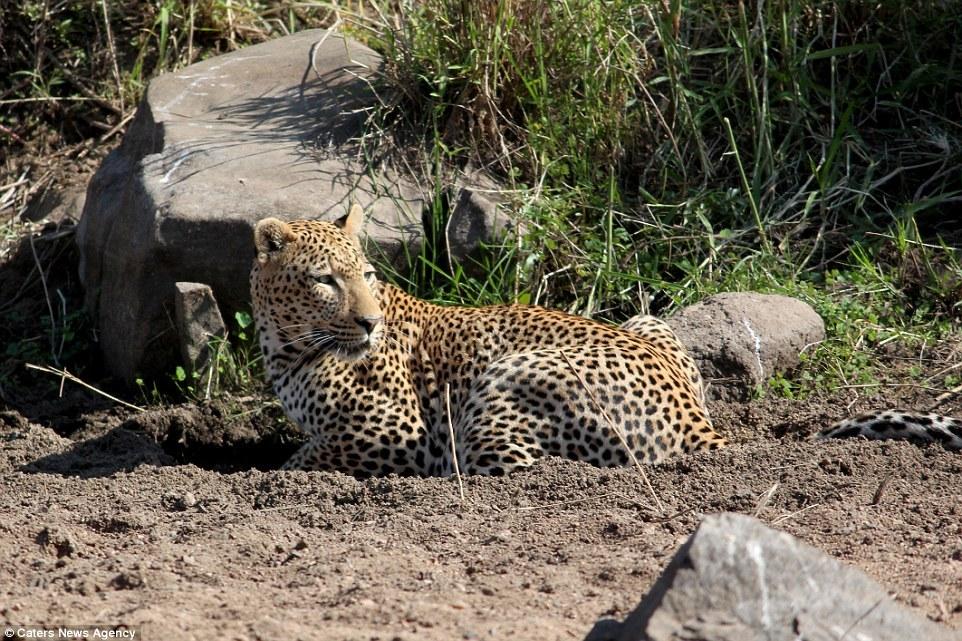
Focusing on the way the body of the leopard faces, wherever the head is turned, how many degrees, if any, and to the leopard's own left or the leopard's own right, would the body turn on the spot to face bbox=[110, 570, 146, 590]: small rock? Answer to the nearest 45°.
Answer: approximately 45° to the leopard's own left

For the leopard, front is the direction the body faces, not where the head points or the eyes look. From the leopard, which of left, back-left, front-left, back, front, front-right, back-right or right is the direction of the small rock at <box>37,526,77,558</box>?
front-left

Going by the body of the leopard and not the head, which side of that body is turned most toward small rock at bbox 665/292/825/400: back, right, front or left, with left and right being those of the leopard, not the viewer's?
back

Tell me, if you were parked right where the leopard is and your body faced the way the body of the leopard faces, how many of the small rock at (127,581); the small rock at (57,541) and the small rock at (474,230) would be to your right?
1

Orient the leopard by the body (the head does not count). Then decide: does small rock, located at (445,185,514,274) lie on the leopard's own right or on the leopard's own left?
on the leopard's own right

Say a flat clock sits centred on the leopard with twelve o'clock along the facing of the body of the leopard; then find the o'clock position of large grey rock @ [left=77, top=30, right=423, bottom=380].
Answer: The large grey rock is roughly at 2 o'clock from the leopard.

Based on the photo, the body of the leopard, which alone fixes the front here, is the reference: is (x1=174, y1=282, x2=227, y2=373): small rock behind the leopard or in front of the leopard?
in front

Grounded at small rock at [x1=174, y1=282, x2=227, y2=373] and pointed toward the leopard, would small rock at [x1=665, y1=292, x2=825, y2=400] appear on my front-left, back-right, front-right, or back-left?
front-left

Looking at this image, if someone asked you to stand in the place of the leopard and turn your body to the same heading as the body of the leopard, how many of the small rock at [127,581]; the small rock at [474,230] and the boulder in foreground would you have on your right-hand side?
1

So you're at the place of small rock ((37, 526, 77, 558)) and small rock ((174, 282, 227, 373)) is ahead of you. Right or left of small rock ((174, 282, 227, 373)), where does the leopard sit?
right

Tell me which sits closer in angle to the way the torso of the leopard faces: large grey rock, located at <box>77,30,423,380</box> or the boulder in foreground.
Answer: the large grey rock

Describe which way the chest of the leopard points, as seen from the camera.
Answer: to the viewer's left

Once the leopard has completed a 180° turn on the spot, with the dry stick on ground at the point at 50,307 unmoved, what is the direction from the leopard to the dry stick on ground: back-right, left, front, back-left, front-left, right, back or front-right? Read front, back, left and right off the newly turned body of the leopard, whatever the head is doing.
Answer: back-left

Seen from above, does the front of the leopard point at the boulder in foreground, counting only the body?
no
